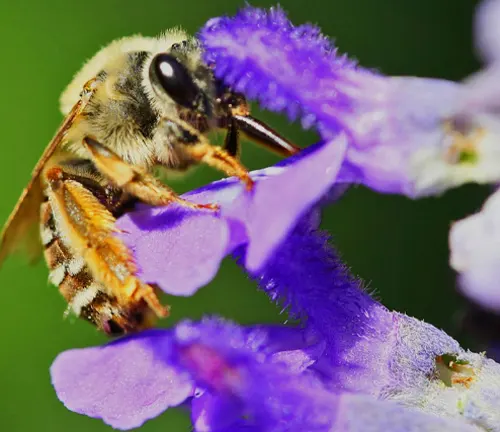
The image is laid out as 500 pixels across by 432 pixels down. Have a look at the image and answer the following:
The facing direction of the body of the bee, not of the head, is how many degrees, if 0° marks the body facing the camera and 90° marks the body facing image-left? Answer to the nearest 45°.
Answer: approximately 270°

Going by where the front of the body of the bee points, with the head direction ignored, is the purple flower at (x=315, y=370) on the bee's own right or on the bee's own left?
on the bee's own right

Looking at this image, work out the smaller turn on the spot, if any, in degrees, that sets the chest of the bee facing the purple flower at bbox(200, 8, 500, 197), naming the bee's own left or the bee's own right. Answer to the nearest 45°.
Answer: approximately 45° to the bee's own right
